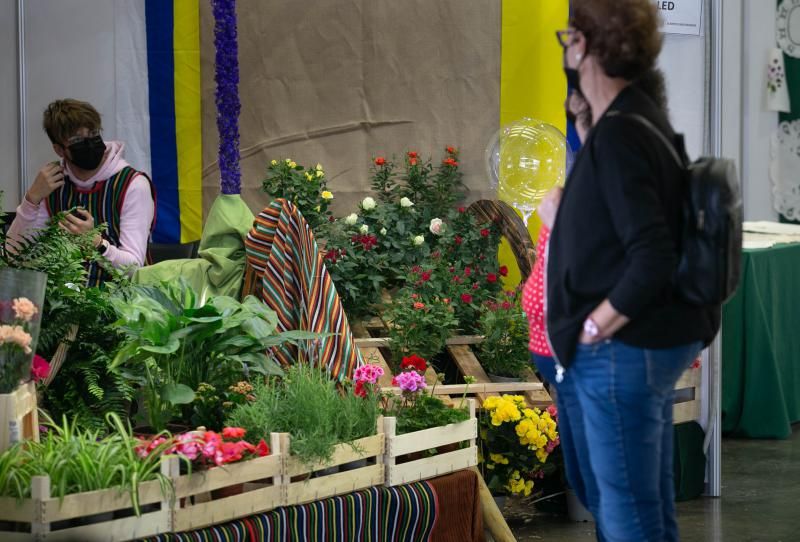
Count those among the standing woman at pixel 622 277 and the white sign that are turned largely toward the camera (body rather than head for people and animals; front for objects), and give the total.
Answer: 1

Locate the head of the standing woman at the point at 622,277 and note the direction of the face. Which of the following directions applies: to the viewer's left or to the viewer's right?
to the viewer's left

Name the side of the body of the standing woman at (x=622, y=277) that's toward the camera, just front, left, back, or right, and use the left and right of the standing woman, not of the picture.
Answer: left

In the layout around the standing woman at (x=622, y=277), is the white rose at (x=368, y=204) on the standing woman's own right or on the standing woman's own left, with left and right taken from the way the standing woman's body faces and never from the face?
on the standing woman's own right

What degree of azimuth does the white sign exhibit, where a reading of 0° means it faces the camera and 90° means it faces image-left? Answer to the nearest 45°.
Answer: approximately 0°

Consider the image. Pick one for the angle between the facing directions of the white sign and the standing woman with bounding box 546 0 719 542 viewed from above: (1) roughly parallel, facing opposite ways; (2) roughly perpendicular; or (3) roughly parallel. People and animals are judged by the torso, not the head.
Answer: roughly perpendicular

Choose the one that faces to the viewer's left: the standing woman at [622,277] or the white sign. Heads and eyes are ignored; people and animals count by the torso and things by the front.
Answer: the standing woman
